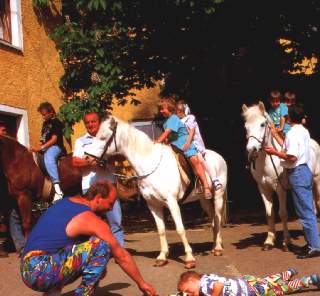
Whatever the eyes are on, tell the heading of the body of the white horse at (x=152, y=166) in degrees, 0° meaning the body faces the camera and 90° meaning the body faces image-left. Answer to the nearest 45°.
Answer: approximately 45°

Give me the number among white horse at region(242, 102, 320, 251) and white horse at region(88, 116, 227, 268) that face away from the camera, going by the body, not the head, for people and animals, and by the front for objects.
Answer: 0

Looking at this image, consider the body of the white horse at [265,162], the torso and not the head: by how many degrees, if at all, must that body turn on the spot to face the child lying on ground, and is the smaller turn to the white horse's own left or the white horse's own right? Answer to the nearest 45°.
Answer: approximately 45° to the white horse's own left

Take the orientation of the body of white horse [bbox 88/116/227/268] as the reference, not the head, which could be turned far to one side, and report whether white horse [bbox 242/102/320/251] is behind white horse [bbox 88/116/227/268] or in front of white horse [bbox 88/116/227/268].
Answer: behind

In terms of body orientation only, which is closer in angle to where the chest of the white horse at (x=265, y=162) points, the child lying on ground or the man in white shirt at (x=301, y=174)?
the child lying on ground

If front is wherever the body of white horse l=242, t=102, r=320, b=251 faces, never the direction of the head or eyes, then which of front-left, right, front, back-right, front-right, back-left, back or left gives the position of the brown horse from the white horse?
front-right

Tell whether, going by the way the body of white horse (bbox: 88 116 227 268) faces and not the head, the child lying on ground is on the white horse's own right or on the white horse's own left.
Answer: on the white horse's own left

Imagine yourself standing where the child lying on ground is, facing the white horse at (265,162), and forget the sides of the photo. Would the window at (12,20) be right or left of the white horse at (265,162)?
left

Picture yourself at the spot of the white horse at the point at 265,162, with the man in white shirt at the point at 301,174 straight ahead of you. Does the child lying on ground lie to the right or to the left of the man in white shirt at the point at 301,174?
right

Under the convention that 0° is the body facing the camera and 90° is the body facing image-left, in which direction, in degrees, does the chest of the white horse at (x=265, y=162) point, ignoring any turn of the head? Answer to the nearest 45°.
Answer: approximately 45°
